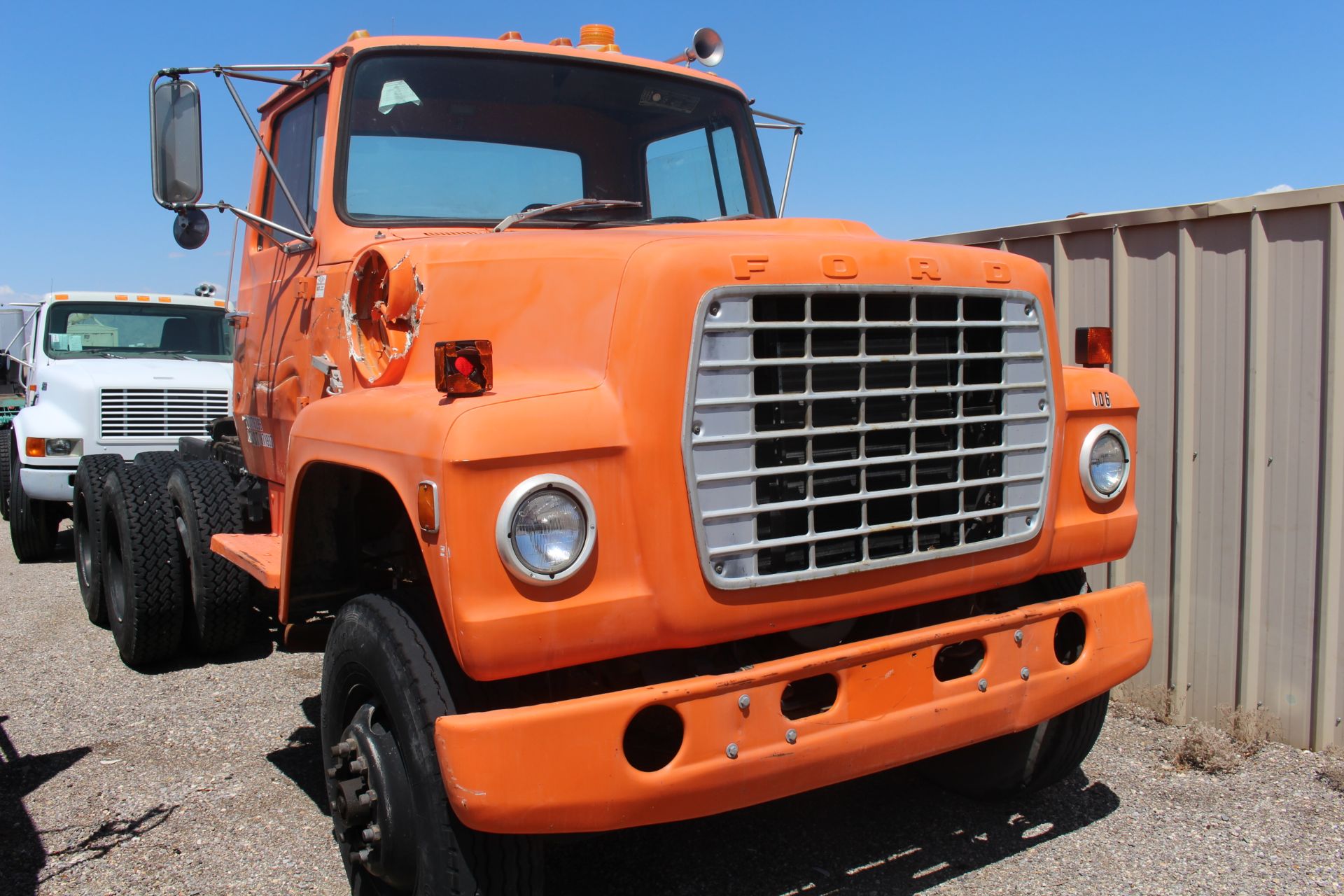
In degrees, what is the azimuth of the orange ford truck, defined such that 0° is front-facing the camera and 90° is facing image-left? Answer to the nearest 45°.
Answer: approximately 315°

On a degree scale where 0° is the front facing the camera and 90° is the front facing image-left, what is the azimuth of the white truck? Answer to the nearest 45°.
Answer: approximately 0°

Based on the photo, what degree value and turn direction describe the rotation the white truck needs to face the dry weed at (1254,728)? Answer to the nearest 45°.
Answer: approximately 45° to its left

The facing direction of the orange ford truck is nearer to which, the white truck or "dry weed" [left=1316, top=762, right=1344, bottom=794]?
the dry weed

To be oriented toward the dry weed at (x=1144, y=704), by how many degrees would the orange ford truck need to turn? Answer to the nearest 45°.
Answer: approximately 90° to its left
